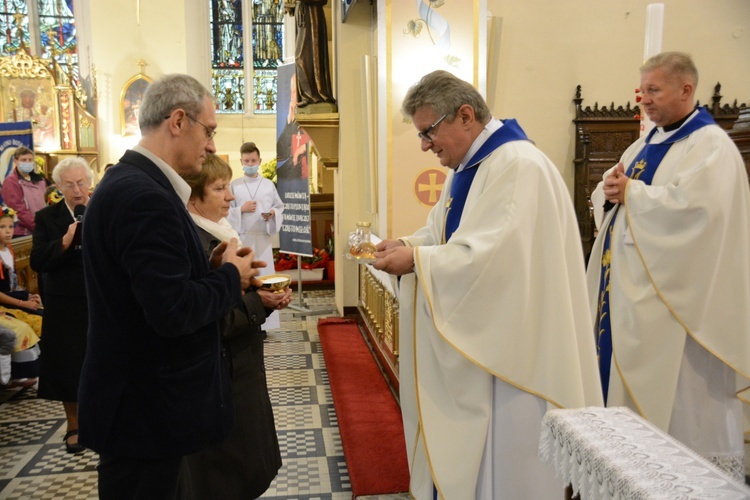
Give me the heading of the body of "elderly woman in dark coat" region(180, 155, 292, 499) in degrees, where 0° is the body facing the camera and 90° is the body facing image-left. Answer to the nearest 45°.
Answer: approximately 270°

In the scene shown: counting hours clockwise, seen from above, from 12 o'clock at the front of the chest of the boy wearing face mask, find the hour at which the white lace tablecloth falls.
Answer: The white lace tablecloth is roughly at 12 o'clock from the boy wearing face mask.

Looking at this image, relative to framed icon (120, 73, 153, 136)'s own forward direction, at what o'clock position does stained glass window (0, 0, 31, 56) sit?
The stained glass window is roughly at 4 o'clock from the framed icon.

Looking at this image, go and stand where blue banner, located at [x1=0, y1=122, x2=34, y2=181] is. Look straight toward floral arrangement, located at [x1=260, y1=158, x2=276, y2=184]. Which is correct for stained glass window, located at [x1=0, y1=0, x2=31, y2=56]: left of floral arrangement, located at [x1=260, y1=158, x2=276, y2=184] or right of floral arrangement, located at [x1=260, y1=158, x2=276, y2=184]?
left

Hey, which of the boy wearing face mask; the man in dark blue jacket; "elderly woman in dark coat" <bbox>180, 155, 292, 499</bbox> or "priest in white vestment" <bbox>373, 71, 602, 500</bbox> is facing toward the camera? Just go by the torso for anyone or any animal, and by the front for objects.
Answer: the boy wearing face mask

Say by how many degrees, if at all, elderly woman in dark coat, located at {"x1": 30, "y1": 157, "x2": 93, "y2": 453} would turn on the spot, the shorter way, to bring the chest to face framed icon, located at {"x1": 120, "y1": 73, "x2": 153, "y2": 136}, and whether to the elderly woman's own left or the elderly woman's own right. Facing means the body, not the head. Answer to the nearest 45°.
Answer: approximately 135° to the elderly woman's own left

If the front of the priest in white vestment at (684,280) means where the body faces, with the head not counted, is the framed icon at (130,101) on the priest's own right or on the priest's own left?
on the priest's own right

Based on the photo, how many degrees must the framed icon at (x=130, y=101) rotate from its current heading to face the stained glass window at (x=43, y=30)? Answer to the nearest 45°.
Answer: approximately 135° to its right

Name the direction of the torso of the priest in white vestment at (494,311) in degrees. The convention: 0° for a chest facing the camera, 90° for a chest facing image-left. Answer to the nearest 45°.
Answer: approximately 90°

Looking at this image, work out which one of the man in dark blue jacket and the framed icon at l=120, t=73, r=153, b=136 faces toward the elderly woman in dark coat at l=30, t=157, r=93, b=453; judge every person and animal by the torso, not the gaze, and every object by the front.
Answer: the framed icon

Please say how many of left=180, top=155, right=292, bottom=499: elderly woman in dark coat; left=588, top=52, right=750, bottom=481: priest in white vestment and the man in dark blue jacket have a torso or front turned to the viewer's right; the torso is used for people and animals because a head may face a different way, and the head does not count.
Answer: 2

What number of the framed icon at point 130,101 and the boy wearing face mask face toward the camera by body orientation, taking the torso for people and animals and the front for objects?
2
